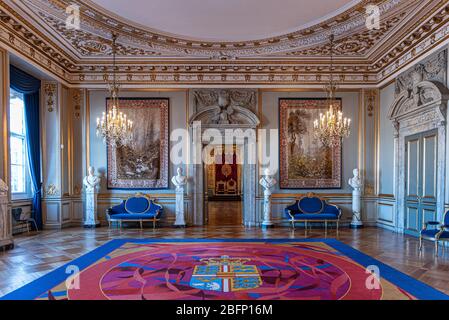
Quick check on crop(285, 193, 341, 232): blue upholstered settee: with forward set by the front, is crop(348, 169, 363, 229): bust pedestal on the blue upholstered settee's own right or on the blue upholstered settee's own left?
on the blue upholstered settee's own left

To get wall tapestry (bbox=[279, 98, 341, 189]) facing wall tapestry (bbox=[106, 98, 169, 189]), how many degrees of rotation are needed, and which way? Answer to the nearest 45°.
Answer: approximately 90° to its right

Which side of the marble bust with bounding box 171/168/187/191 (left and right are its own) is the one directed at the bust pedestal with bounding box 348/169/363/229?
left

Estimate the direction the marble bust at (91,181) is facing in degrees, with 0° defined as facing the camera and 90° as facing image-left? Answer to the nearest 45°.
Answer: approximately 0°

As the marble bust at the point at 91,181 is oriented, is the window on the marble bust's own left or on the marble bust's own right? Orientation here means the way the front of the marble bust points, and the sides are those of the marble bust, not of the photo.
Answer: on the marble bust's own right

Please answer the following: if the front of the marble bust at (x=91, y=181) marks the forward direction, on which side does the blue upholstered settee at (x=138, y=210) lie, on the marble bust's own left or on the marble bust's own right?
on the marble bust's own left

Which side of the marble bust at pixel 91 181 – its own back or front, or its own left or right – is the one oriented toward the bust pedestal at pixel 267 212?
left
